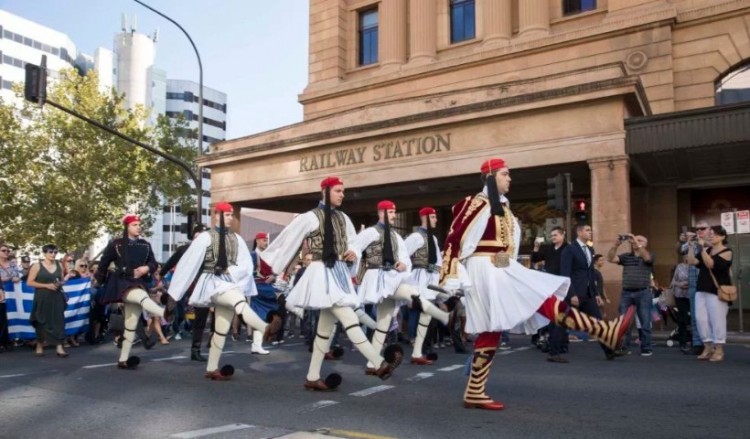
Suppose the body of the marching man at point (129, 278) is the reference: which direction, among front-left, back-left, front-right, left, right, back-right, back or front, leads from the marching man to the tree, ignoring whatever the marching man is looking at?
back-left

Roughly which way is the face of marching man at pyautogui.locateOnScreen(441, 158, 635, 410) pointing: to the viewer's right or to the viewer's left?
to the viewer's right

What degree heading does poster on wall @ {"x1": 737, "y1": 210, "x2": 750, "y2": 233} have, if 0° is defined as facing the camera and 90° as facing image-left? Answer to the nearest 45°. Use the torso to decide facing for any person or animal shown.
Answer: approximately 0°

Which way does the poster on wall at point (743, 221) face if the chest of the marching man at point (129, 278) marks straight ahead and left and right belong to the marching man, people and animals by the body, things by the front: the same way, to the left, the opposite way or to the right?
to the right

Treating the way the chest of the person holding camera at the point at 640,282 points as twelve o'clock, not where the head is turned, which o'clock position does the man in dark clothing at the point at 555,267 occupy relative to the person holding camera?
The man in dark clothing is roughly at 1 o'clock from the person holding camera.

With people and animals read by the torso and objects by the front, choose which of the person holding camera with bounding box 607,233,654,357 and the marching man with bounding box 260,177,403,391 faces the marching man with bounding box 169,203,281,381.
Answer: the person holding camera

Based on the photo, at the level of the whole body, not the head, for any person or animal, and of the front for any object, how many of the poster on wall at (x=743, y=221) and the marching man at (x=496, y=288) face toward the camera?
1

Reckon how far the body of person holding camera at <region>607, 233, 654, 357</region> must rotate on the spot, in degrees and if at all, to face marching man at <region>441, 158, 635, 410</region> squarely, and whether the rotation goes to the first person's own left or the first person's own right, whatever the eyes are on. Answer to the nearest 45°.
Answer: approximately 45° to the first person's own left
